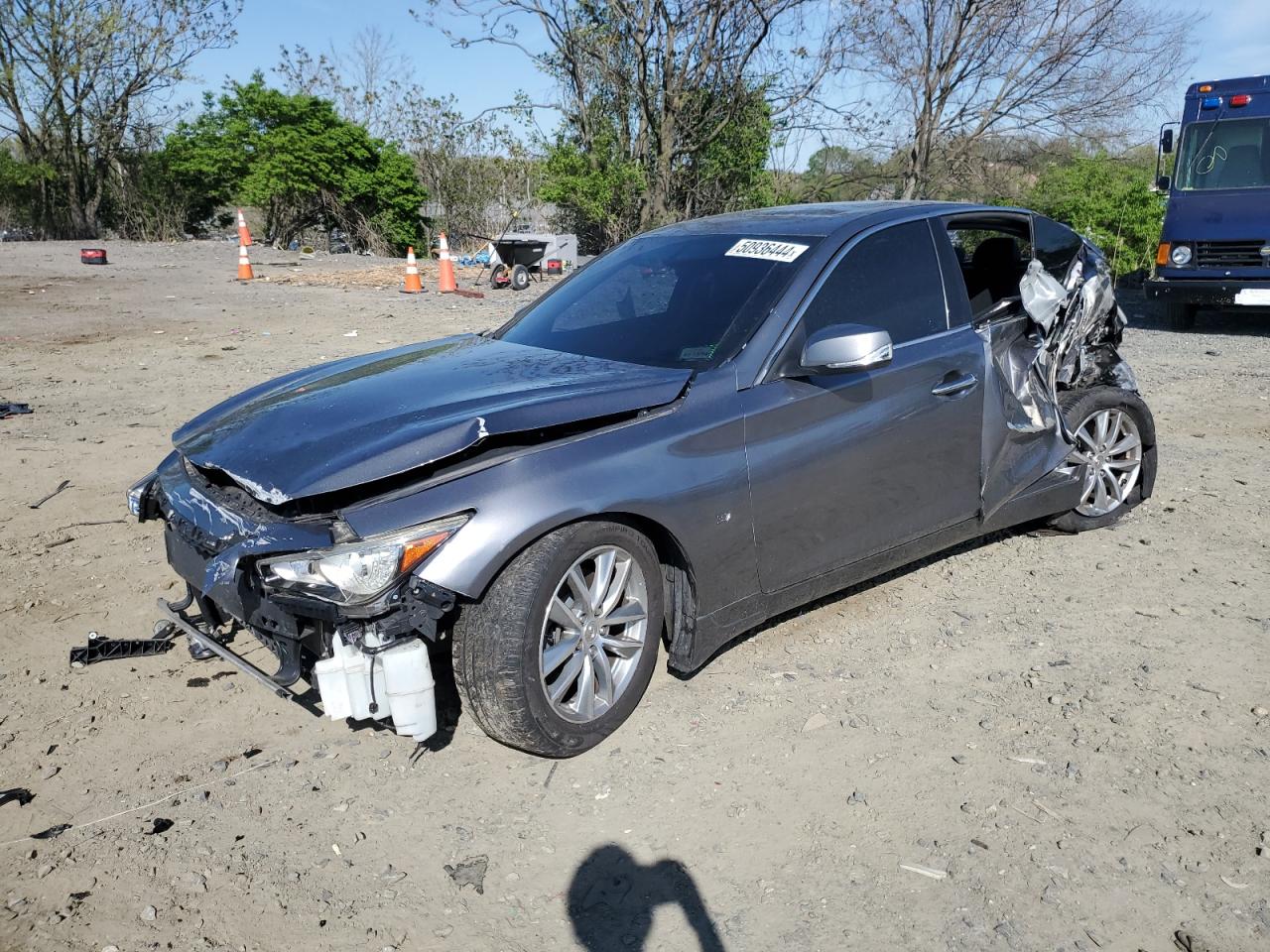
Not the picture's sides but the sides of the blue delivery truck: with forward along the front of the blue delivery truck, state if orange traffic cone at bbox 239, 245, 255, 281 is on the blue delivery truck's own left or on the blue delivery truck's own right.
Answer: on the blue delivery truck's own right

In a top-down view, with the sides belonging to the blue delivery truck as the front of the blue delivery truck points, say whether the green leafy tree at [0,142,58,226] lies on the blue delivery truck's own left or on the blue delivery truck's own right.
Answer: on the blue delivery truck's own right

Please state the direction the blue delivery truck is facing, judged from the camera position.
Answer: facing the viewer

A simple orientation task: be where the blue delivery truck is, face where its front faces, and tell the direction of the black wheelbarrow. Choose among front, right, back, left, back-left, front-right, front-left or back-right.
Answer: right

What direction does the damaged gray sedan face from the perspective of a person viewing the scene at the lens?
facing the viewer and to the left of the viewer

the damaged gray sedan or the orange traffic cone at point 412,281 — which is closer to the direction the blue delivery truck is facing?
the damaged gray sedan

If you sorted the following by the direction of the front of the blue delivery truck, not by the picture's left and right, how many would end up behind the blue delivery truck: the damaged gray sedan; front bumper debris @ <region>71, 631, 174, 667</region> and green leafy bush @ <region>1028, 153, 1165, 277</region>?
1

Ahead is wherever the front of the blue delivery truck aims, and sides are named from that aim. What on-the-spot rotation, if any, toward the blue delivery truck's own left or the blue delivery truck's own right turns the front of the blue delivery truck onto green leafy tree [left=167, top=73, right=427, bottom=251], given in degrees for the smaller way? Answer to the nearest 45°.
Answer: approximately 90° to the blue delivery truck's own right

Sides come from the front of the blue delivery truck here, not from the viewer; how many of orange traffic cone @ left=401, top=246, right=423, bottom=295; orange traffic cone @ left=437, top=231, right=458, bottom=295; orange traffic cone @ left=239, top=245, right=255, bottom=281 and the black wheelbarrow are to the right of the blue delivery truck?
4

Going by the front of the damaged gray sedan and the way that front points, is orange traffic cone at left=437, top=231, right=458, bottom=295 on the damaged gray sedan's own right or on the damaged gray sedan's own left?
on the damaged gray sedan's own right

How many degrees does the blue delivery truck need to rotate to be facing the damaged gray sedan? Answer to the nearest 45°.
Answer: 0° — it already faces it

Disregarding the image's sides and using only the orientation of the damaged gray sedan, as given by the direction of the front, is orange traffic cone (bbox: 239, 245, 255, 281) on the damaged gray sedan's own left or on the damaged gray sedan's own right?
on the damaged gray sedan's own right

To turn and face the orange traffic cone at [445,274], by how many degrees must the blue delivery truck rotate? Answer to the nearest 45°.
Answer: approximately 90° to its right

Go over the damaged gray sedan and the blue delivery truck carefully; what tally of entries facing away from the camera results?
0
